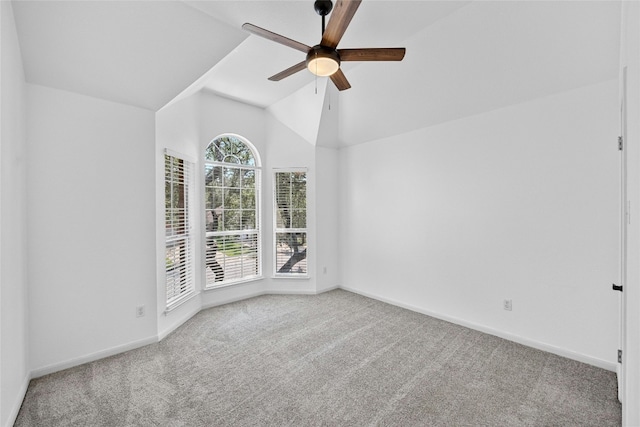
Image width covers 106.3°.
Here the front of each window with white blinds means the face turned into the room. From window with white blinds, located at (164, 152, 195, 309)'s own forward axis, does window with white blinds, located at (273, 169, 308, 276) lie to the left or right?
on its left

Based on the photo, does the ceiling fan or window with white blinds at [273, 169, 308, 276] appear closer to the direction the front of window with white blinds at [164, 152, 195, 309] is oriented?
the ceiling fan

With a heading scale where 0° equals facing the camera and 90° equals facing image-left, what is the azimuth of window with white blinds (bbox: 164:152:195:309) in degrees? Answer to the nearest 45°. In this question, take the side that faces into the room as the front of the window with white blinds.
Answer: approximately 315°

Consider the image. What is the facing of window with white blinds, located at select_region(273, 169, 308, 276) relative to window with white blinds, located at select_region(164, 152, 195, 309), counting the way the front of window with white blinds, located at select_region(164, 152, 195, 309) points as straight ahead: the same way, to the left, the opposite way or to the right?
to the right

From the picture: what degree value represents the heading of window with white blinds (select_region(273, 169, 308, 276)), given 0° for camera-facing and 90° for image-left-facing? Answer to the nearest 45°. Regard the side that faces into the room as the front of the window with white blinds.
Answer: approximately 0°

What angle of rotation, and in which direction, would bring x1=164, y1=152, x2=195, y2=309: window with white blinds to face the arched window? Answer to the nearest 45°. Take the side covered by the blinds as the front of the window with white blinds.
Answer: approximately 90° to its left

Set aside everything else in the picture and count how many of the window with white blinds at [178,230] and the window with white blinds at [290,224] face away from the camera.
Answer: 0

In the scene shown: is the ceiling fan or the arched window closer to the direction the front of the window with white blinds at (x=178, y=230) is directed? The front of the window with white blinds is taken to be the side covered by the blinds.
the ceiling fan

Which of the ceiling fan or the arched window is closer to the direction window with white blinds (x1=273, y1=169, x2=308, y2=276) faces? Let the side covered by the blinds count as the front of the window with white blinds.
the ceiling fan

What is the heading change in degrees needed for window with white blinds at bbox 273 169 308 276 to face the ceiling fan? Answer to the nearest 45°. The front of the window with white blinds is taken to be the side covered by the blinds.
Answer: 0° — it already faces it
